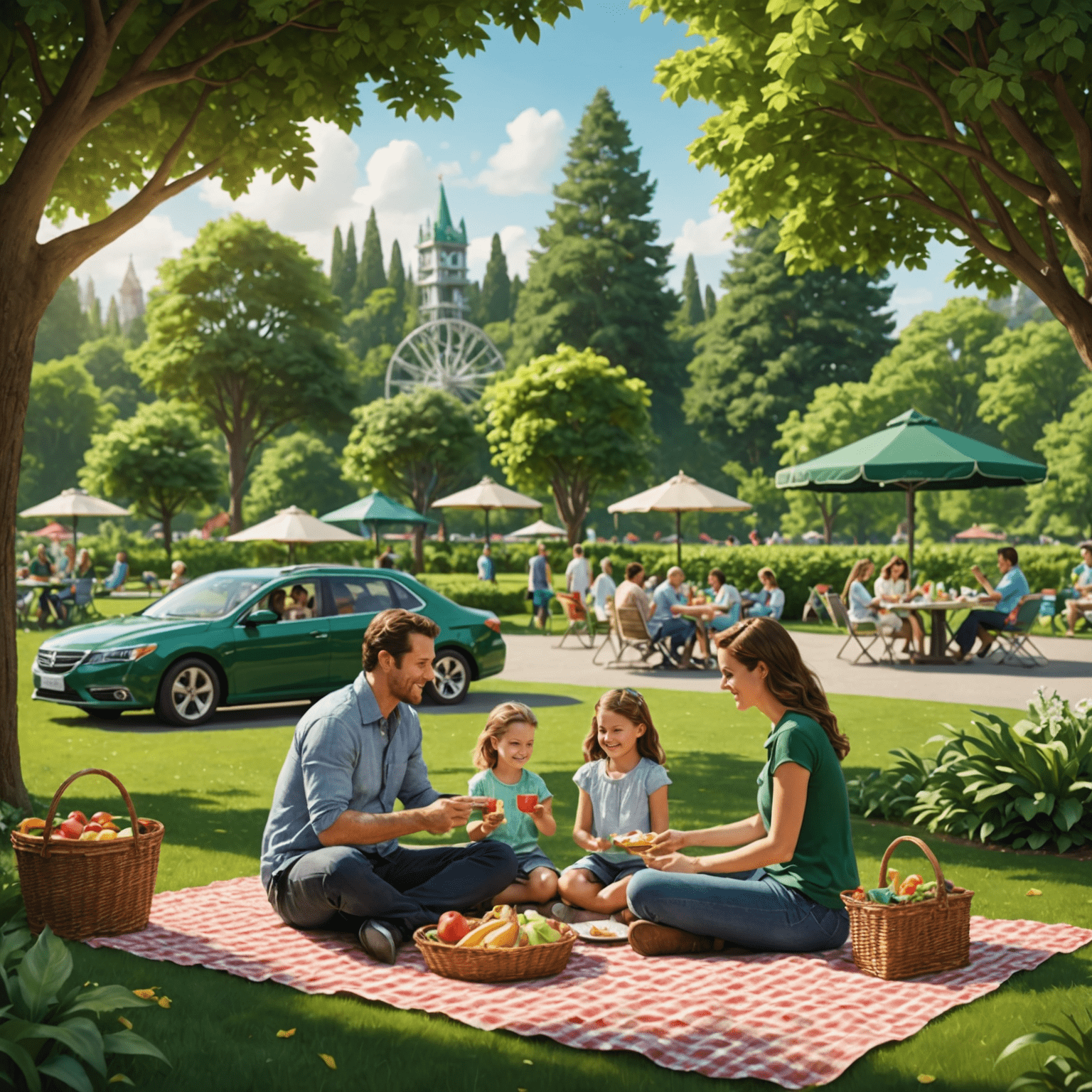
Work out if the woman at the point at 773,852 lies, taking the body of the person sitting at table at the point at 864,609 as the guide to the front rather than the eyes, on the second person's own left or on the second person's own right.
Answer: on the second person's own right

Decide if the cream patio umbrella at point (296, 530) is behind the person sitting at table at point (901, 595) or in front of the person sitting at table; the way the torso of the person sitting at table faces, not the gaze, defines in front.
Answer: behind

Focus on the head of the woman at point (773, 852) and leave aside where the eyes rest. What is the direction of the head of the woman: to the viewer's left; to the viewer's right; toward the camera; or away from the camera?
to the viewer's left

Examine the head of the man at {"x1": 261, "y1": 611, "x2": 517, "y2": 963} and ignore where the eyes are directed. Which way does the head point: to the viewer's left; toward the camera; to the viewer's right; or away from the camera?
to the viewer's right

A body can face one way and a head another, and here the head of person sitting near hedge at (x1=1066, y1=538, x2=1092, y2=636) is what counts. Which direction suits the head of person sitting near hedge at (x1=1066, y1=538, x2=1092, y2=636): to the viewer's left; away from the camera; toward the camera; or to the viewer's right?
to the viewer's left

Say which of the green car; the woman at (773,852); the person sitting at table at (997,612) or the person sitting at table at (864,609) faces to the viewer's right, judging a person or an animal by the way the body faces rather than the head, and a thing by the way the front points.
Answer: the person sitting at table at (864,609)

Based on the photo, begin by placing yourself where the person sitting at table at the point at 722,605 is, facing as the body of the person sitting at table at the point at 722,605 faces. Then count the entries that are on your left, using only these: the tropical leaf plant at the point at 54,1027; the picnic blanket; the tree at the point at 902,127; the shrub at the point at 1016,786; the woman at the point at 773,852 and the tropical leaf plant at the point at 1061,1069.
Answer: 6

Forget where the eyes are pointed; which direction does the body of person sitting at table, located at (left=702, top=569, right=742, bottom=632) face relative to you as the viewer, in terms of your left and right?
facing to the left of the viewer

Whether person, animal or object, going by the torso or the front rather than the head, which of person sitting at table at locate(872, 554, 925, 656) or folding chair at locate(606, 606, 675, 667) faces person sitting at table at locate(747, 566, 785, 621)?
the folding chair

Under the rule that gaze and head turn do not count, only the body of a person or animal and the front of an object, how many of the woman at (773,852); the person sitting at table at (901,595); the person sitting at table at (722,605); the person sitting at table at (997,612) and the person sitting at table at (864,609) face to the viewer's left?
3

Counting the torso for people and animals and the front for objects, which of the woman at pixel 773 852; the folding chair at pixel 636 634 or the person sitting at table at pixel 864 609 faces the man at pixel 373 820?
the woman

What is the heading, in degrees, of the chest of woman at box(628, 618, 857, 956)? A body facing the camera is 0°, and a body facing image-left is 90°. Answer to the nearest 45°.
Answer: approximately 90°

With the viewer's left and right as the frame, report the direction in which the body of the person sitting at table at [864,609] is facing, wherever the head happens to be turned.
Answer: facing to the right of the viewer

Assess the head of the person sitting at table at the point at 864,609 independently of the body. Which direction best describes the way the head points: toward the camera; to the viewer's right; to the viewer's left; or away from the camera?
to the viewer's right

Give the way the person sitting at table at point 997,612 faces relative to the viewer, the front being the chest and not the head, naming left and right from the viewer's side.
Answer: facing to the left of the viewer

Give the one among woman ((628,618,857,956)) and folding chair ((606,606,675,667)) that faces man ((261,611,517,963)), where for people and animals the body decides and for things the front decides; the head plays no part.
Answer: the woman

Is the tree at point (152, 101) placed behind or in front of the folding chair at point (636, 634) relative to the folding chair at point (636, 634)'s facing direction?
behind

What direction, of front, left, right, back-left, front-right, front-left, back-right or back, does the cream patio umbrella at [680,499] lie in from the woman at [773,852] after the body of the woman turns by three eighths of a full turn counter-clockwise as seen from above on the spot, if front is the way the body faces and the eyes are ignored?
back-left
